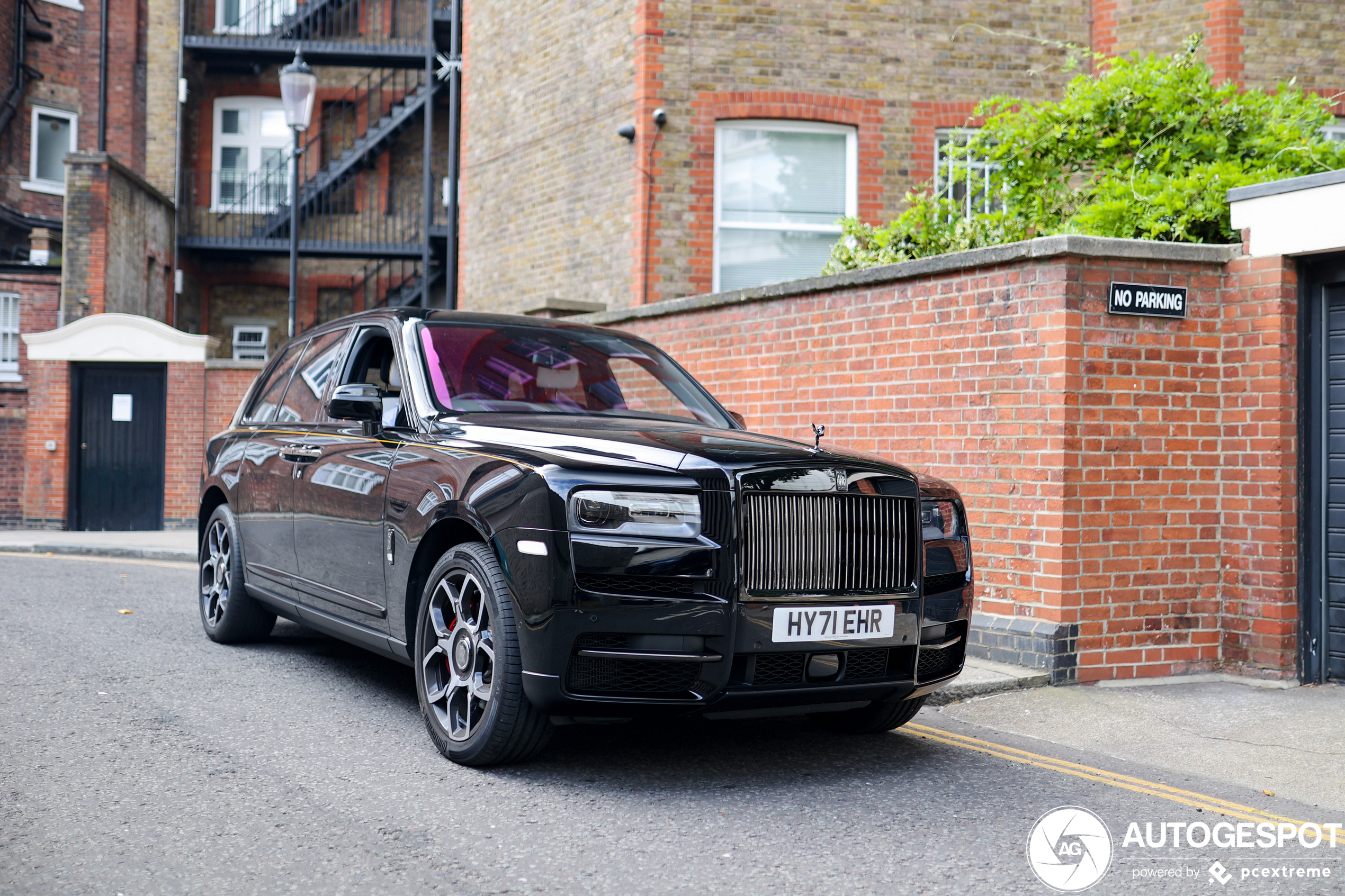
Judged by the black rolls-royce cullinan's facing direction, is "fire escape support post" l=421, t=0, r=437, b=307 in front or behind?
behind

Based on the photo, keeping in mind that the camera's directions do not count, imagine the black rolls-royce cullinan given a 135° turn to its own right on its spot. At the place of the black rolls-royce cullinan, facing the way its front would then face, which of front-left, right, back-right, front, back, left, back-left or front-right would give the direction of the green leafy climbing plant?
back-right

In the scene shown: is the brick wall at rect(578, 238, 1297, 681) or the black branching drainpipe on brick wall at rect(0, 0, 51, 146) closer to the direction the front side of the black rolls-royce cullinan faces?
the brick wall

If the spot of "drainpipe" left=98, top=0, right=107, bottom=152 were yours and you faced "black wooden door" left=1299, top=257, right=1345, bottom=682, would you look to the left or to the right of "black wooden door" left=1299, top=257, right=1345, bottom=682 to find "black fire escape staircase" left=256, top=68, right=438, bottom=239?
left

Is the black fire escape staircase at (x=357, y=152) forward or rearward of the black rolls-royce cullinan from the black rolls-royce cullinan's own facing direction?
rearward

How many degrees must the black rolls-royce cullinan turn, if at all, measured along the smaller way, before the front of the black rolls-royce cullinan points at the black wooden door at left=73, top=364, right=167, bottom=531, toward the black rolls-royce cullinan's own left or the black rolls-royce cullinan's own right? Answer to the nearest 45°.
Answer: approximately 180°

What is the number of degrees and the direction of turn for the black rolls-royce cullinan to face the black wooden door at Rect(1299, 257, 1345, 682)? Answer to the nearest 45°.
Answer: approximately 90° to its left

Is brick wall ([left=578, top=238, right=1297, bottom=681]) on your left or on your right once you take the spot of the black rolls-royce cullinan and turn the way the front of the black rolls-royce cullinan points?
on your left

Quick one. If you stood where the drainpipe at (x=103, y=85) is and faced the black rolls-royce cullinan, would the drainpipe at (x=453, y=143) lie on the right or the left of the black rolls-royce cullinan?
left

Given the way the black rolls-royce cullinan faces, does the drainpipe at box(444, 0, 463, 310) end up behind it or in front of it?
behind

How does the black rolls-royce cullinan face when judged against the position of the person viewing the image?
facing the viewer and to the right of the viewer

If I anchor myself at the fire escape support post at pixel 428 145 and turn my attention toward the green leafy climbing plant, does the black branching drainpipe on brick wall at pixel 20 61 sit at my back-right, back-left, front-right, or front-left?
back-right
